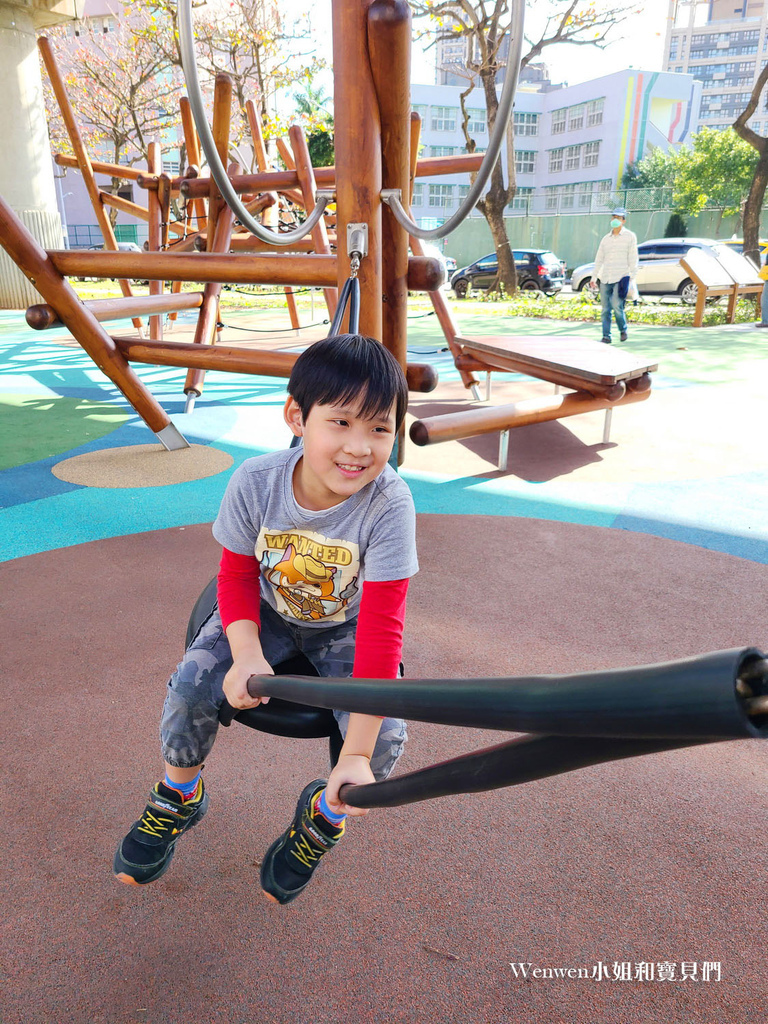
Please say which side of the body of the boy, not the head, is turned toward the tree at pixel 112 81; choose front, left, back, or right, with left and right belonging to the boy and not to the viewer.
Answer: back

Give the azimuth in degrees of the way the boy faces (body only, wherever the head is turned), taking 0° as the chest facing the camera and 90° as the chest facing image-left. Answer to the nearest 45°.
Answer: approximately 0°

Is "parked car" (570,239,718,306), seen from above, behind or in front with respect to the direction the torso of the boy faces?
behind

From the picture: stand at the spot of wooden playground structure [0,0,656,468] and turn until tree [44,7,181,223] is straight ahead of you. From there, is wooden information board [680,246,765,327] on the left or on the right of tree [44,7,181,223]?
right

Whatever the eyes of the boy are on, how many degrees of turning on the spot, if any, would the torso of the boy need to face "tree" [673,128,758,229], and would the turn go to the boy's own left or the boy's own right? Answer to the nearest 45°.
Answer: approximately 135° to the boy's own left

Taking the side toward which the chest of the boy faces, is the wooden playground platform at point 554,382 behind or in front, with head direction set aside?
behind

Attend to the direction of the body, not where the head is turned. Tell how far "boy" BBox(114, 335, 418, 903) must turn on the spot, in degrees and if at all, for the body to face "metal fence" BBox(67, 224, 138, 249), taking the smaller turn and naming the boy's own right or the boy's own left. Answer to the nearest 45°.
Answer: approximately 180°

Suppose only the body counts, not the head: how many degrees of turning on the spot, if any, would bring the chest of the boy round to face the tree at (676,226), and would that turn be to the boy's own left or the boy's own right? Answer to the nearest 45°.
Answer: approximately 135° to the boy's own left

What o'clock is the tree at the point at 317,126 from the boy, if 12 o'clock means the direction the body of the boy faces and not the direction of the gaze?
The tree is roughly at 6 o'clock from the boy.

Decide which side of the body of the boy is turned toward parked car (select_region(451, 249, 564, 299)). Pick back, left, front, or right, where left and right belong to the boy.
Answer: back

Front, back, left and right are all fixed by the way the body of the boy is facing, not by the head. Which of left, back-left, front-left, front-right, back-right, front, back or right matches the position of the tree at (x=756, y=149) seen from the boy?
back-left
